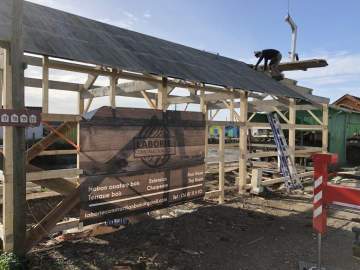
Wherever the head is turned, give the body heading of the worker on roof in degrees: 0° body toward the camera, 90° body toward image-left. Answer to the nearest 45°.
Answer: approximately 90°

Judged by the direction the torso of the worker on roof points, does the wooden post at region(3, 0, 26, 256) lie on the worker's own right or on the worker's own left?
on the worker's own left

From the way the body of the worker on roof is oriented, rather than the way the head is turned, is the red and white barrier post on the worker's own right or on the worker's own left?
on the worker's own left

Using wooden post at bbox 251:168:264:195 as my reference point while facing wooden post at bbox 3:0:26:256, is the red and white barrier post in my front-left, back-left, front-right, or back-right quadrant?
front-left

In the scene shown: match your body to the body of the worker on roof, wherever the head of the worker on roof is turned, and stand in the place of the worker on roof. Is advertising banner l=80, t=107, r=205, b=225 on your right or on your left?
on your left
